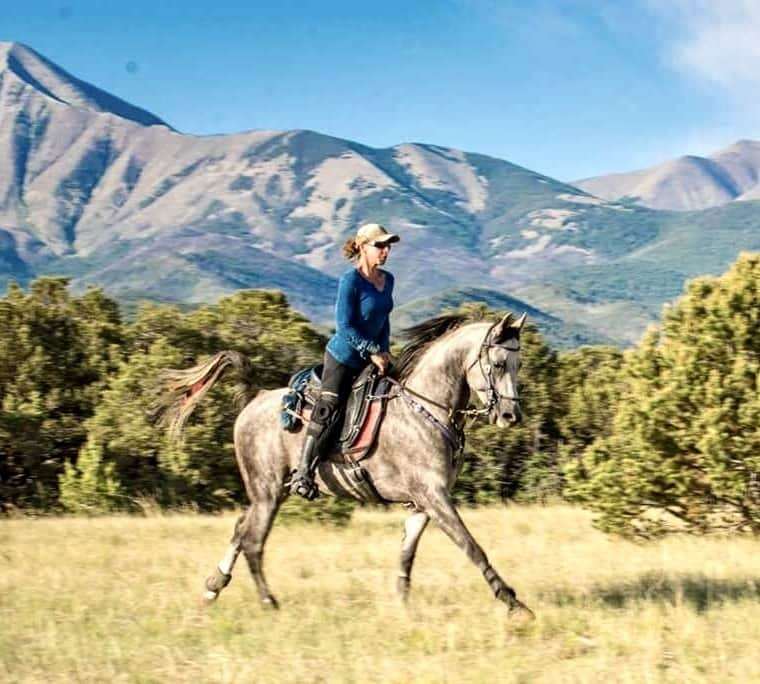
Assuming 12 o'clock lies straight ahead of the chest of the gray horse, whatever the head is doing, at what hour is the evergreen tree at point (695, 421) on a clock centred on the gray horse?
The evergreen tree is roughly at 10 o'clock from the gray horse.

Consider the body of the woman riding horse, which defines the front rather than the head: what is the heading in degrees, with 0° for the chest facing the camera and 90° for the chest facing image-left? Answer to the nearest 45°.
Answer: approximately 315°

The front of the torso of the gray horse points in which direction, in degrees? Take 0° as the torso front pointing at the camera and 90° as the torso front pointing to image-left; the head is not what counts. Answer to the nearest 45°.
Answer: approximately 270°

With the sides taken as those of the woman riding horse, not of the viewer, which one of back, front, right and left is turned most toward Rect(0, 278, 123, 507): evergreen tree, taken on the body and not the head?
back

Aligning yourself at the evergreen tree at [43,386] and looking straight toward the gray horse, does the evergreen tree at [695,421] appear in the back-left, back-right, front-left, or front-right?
front-left

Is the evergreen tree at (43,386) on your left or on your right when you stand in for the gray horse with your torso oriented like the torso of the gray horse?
on your left

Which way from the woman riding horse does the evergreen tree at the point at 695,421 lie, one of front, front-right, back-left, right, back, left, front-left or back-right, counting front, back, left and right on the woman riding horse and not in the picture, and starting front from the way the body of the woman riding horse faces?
left
